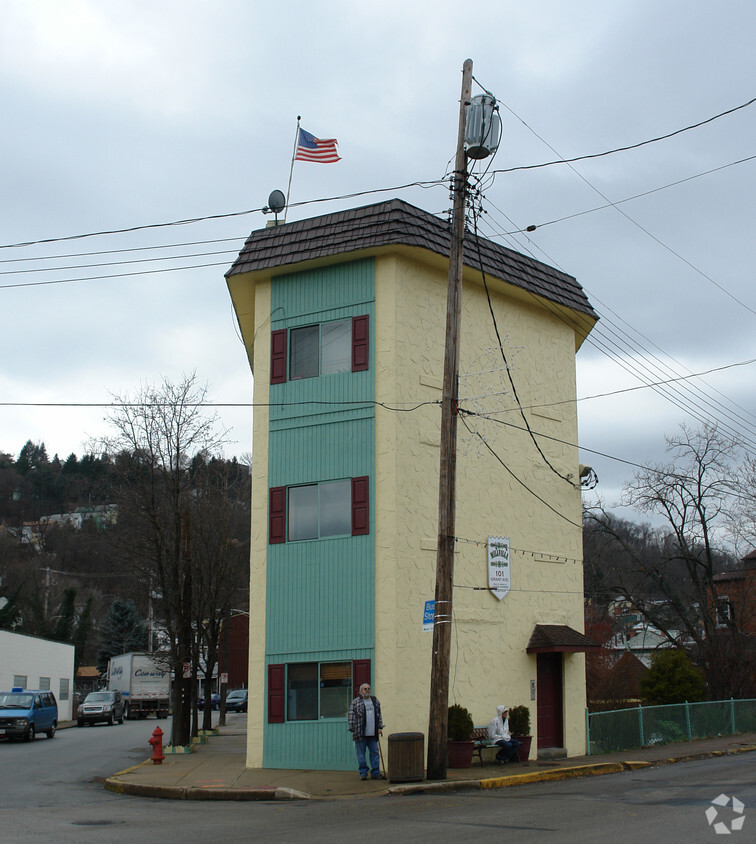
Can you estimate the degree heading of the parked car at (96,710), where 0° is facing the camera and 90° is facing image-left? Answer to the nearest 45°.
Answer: approximately 45°

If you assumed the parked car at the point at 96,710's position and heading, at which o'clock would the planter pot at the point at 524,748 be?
The planter pot is roughly at 10 o'clock from the parked car.

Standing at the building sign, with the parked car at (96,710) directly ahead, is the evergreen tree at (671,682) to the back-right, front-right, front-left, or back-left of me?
front-right

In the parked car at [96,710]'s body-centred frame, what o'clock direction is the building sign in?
The building sign is roughly at 10 o'clock from the parked car.

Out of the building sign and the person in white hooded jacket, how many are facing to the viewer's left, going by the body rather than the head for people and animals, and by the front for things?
0

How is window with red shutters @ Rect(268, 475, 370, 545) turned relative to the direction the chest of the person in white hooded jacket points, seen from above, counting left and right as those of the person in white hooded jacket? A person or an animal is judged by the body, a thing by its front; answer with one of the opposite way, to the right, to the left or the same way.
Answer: to the right

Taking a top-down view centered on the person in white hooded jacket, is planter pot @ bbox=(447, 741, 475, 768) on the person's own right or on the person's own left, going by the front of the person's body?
on the person's own right

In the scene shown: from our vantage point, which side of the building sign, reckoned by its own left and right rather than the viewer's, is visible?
front

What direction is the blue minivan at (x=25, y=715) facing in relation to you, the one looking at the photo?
facing the viewer and to the left of the viewer

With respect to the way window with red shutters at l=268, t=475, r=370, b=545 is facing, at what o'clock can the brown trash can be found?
The brown trash can is roughly at 10 o'clock from the window with red shutters.

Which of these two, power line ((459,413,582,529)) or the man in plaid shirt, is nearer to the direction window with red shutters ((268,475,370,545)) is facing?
the man in plaid shirt

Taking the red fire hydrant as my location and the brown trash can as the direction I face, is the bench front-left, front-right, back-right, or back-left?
front-left

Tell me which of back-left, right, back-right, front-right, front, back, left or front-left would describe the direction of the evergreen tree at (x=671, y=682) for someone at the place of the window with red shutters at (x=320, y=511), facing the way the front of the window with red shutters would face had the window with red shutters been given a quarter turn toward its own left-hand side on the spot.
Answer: left
